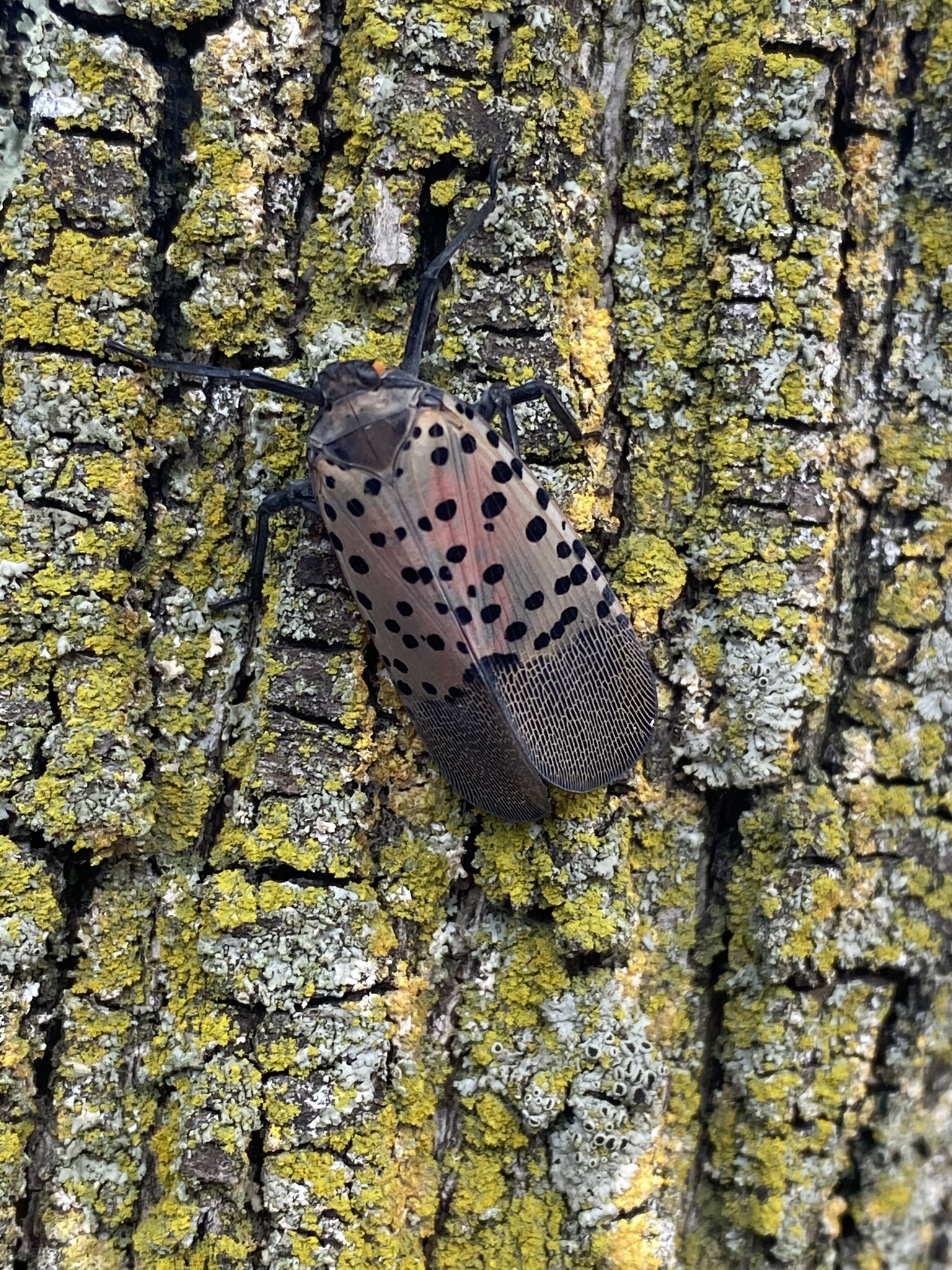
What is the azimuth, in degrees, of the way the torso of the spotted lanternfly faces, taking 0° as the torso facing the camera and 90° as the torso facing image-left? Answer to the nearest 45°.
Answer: approximately 135°
